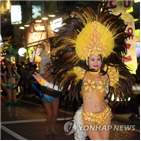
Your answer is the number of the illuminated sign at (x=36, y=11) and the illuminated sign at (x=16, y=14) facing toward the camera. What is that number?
2

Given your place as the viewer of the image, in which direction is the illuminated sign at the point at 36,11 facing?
facing the viewer

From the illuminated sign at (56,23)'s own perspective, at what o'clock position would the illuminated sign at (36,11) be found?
the illuminated sign at (36,11) is roughly at 4 o'clock from the illuminated sign at (56,23).

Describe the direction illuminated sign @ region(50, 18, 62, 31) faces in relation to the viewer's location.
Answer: facing the viewer and to the left of the viewer

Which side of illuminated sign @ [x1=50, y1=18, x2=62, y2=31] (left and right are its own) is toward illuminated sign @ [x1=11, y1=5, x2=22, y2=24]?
right

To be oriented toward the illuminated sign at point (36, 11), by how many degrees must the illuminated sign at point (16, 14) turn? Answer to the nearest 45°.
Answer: approximately 45° to its left

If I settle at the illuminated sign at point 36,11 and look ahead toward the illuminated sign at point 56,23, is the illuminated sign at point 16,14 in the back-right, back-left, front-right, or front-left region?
back-right

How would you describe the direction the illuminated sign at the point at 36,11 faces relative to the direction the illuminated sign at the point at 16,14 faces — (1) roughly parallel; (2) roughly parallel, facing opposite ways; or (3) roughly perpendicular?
roughly parallel

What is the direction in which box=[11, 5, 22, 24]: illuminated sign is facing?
toward the camera
